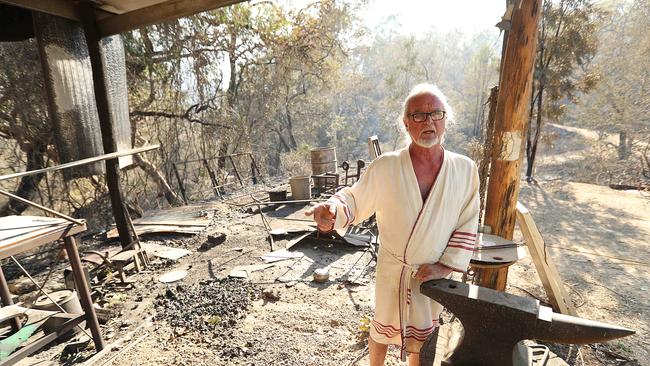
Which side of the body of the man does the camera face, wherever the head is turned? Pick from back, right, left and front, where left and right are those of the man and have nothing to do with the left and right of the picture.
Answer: front

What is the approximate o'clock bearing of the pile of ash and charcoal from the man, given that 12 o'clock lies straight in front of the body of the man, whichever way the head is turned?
The pile of ash and charcoal is roughly at 4 o'clock from the man.

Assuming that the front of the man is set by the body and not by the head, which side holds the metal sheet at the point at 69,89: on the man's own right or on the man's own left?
on the man's own right

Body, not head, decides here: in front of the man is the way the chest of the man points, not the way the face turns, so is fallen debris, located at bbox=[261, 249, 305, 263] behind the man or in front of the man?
behind

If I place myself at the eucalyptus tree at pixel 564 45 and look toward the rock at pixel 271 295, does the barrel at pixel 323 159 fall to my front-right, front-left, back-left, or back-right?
front-right

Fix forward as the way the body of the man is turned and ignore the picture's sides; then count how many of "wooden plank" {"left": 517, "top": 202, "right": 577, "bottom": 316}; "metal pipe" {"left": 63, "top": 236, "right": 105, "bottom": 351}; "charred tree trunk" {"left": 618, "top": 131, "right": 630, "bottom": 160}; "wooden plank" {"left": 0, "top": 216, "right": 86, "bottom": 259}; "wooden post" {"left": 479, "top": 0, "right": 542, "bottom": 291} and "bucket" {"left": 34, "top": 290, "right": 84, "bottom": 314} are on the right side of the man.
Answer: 3

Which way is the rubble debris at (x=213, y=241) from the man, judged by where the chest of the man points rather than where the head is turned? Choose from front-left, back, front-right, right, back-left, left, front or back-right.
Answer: back-right

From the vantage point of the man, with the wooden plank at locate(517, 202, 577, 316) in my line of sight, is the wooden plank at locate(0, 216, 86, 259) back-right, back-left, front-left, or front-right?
back-left

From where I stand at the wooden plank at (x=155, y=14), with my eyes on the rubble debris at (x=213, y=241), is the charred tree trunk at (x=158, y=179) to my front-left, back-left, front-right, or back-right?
front-left

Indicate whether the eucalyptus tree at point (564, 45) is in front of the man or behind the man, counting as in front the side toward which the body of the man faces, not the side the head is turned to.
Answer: behind

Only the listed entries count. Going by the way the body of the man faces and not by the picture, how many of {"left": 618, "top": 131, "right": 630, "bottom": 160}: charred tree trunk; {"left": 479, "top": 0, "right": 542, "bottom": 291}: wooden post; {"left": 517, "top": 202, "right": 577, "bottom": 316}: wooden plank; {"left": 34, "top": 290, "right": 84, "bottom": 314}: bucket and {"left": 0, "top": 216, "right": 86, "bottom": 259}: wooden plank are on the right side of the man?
2

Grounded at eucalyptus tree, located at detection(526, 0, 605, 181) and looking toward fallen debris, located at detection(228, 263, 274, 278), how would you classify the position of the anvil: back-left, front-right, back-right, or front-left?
front-left

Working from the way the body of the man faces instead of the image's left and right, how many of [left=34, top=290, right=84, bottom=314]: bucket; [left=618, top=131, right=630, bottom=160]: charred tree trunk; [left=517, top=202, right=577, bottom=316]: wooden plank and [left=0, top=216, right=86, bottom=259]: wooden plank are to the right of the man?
2

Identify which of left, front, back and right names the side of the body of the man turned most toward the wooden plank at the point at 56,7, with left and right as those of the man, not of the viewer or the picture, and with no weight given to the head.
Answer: right

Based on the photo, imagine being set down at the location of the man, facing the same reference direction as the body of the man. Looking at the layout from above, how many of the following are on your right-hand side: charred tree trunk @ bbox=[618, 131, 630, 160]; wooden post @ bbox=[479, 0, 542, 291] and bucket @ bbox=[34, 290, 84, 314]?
1
